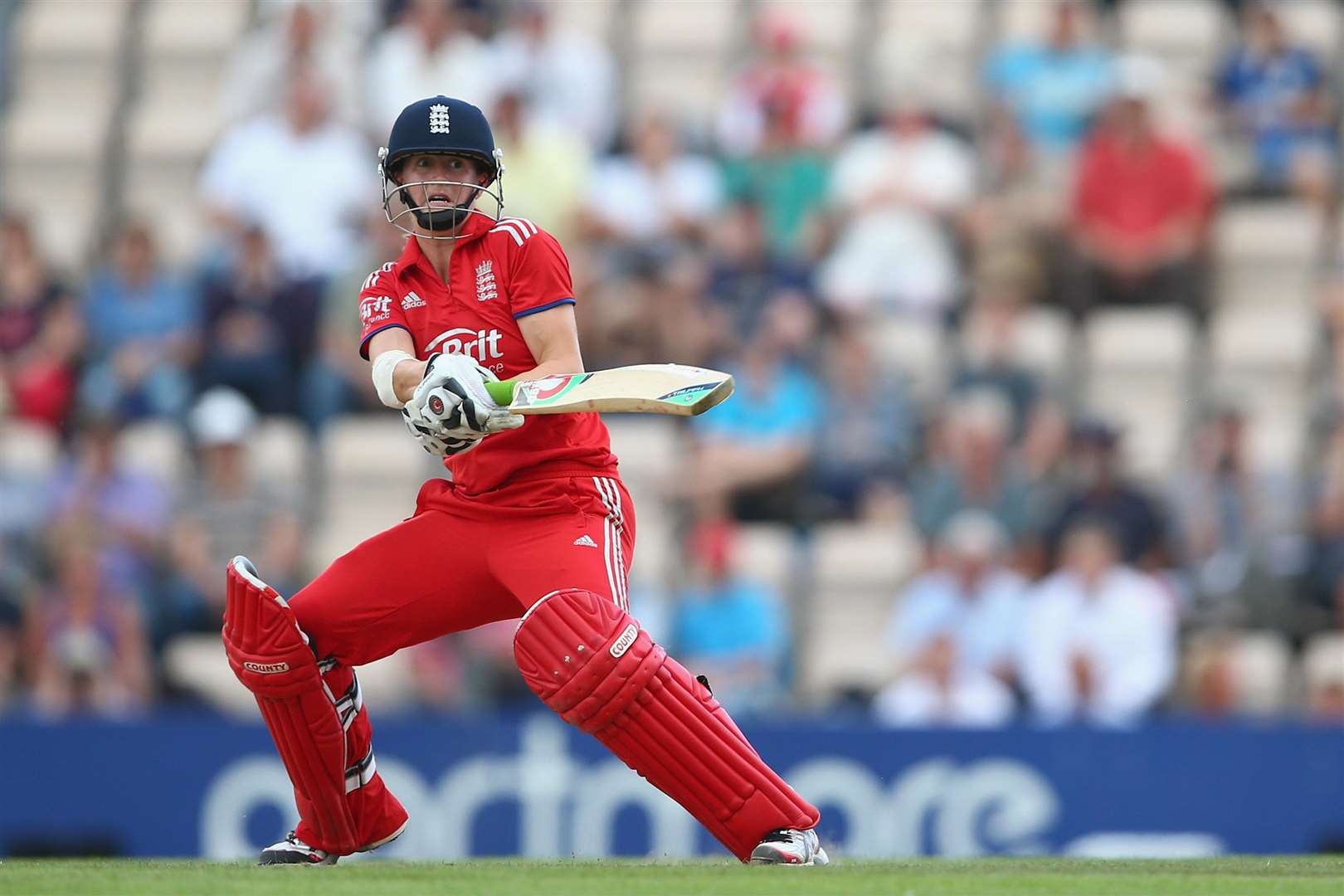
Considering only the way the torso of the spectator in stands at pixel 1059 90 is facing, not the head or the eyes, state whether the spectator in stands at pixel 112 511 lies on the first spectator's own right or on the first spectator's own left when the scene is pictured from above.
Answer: on the first spectator's own right

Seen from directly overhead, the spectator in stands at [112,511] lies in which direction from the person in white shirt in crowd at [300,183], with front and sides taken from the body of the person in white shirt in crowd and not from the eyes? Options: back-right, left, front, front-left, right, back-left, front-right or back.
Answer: front-right

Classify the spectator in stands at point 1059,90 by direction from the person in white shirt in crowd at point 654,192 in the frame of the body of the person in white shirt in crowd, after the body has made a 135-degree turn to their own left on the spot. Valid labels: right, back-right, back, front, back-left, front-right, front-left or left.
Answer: front-right

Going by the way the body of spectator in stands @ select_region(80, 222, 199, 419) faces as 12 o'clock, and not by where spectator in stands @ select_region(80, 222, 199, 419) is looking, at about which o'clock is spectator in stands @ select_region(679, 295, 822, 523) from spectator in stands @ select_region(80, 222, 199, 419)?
spectator in stands @ select_region(679, 295, 822, 523) is roughly at 10 o'clock from spectator in stands @ select_region(80, 222, 199, 419).

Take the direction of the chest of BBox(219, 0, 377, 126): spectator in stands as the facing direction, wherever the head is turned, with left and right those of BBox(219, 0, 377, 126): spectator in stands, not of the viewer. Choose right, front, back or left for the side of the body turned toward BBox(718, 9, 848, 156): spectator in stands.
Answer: left

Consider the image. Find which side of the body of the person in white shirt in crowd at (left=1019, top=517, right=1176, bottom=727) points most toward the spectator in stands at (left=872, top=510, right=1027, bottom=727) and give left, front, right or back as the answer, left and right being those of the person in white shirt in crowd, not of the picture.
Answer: right

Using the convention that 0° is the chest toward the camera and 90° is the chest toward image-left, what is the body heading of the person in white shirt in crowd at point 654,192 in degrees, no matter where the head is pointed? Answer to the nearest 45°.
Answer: approximately 0°

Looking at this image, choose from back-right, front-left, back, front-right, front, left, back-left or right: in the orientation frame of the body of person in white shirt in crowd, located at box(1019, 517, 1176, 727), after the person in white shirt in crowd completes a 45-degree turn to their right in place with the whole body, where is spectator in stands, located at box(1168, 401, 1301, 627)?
back
